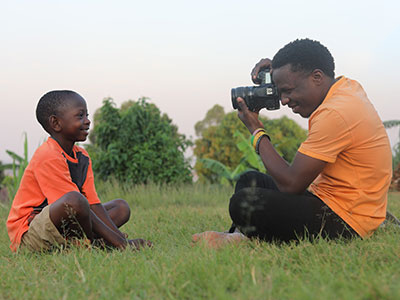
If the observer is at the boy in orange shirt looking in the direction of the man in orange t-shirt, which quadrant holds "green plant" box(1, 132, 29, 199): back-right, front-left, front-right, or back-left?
back-left

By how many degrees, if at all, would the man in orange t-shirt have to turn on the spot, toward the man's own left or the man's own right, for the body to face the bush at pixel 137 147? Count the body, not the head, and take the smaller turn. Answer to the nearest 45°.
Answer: approximately 45° to the man's own right

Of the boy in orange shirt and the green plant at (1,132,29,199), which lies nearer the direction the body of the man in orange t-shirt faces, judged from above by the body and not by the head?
the boy in orange shirt

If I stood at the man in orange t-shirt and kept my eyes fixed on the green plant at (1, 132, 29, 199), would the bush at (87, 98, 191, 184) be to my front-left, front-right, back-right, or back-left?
front-right

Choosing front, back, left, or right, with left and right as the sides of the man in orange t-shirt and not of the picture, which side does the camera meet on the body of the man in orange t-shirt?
left

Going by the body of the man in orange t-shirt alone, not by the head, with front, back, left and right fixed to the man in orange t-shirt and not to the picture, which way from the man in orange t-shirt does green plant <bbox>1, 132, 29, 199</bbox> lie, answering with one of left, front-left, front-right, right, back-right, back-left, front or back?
front-right

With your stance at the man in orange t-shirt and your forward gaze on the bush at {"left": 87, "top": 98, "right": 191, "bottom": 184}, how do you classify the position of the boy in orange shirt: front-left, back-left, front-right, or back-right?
front-left

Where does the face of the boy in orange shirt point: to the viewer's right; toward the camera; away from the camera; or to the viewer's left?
to the viewer's right

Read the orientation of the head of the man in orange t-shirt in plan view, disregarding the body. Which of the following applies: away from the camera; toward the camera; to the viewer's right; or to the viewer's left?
to the viewer's left

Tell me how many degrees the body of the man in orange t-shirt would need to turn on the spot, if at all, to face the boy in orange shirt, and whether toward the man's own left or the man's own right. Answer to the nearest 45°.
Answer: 0° — they already face them

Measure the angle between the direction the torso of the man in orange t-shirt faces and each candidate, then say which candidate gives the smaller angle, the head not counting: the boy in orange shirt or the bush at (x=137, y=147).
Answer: the boy in orange shirt
